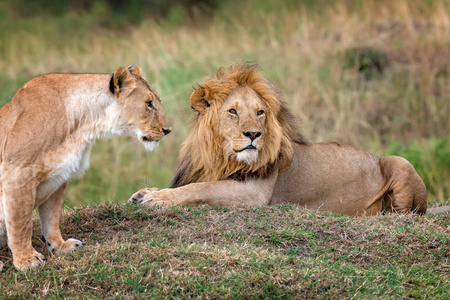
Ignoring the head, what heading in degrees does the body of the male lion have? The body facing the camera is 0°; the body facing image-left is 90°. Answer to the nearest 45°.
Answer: approximately 90°

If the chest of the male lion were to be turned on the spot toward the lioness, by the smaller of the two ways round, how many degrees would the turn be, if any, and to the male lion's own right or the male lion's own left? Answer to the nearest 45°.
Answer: approximately 45° to the male lion's own left
